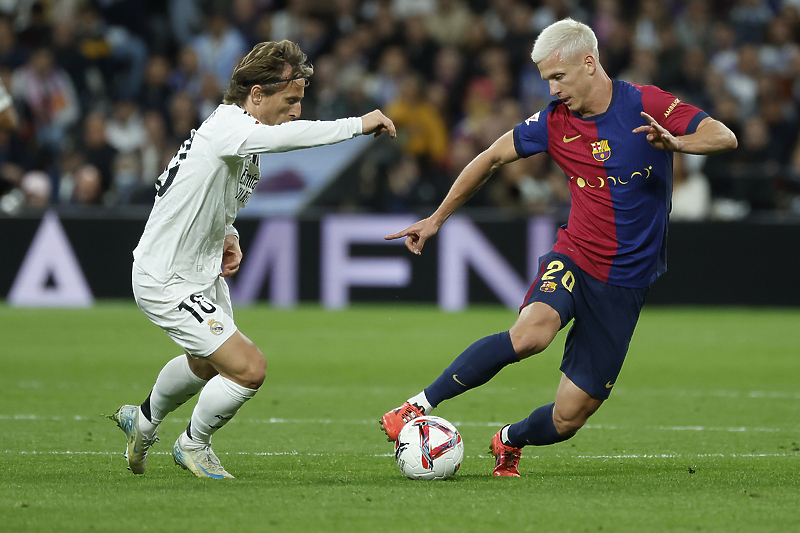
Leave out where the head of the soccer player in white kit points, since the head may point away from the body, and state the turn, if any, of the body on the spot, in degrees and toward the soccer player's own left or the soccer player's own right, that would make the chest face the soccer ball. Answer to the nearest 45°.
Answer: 0° — they already face it

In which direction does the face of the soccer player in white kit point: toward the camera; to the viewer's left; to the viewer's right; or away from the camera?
to the viewer's right

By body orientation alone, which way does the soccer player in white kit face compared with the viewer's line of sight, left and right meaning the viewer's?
facing to the right of the viewer

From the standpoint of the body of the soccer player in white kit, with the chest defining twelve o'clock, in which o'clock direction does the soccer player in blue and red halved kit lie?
The soccer player in blue and red halved kit is roughly at 12 o'clock from the soccer player in white kit.
